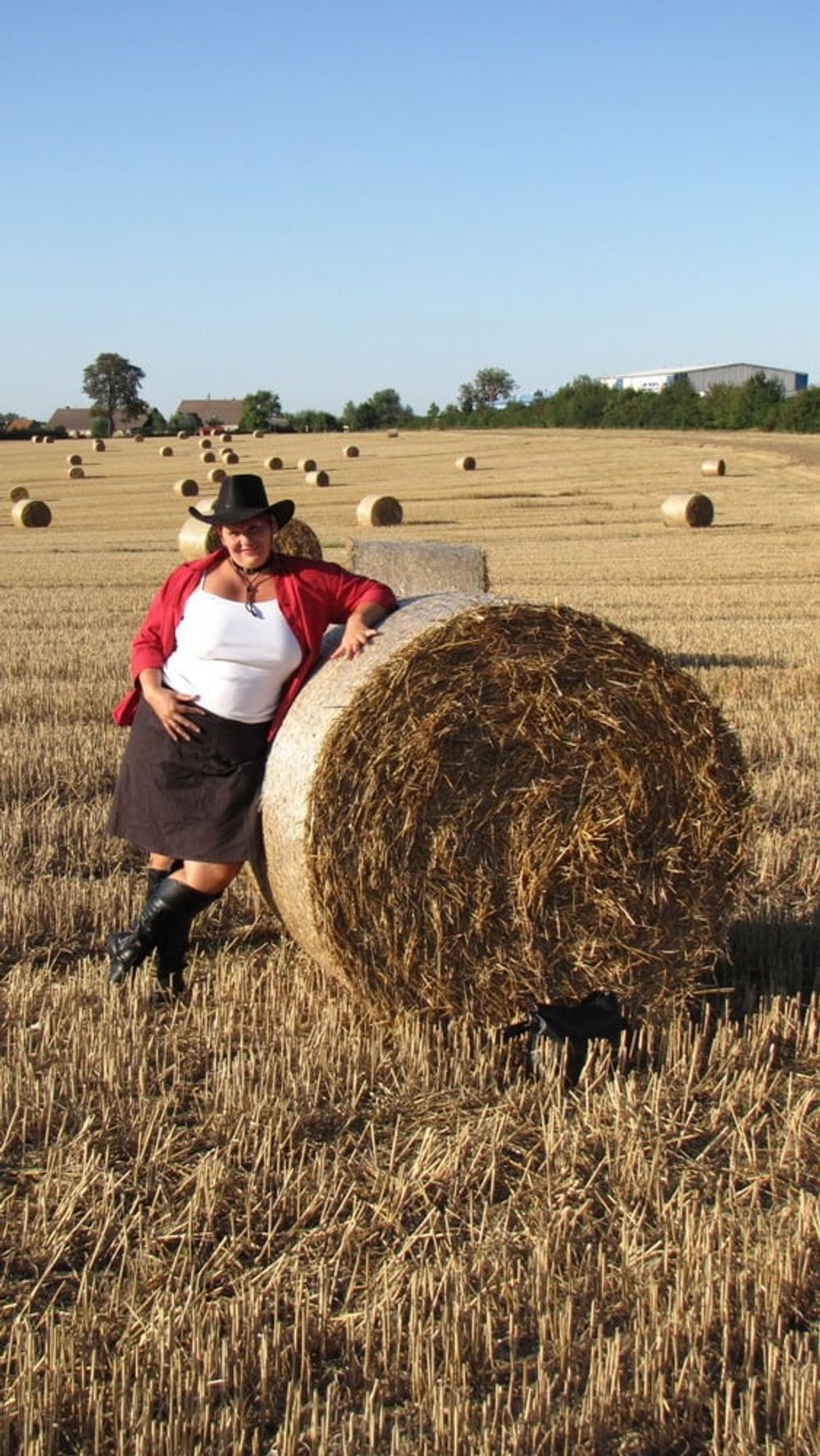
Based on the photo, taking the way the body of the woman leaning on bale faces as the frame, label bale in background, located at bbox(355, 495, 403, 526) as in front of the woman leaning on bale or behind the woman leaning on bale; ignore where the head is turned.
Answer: behind

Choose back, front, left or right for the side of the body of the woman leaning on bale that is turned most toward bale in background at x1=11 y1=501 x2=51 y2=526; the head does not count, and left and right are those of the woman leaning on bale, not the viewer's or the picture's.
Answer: back

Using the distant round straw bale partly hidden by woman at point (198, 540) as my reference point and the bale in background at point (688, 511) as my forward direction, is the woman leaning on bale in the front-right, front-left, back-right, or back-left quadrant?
back-right

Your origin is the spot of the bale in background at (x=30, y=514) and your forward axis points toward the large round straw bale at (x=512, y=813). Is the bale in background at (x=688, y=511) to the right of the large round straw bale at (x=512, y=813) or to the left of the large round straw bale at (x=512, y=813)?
left

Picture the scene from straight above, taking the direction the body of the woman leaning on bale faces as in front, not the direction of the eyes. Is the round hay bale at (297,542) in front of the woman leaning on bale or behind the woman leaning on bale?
behind

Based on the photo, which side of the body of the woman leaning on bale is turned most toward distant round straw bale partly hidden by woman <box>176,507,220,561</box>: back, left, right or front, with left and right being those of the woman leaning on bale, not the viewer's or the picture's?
back

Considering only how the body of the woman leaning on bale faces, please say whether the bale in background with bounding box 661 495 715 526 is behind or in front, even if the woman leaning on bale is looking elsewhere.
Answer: behind

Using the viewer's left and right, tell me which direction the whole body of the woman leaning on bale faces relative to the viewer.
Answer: facing the viewer

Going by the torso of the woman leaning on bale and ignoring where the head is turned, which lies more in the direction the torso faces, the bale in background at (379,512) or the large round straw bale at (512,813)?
the large round straw bale

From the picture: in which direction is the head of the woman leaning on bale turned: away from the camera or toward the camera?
toward the camera

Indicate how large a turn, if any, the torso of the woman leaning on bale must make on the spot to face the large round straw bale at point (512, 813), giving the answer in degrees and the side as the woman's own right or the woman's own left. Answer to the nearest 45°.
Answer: approximately 45° to the woman's own left
